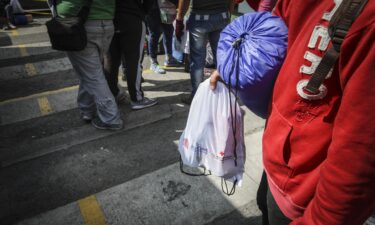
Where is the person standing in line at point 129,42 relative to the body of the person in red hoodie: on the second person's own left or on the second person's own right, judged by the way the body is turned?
on the second person's own right

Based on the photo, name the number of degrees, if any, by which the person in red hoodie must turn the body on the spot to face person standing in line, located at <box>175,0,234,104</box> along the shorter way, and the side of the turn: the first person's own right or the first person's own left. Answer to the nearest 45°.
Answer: approximately 90° to the first person's own right

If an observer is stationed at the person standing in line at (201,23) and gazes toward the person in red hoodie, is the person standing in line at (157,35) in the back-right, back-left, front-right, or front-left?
back-right

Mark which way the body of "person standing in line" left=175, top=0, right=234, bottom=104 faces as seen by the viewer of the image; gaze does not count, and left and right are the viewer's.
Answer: facing the viewer and to the left of the viewer

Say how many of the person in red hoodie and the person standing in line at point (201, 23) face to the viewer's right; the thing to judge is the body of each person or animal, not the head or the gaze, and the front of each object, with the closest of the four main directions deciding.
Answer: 0

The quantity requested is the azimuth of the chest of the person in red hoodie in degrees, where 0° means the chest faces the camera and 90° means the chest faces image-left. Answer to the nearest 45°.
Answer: approximately 45°

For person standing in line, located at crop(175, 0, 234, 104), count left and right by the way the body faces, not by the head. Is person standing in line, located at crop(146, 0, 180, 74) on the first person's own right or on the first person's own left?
on the first person's own right

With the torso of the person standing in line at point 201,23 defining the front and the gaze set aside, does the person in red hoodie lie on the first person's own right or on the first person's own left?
on the first person's own left

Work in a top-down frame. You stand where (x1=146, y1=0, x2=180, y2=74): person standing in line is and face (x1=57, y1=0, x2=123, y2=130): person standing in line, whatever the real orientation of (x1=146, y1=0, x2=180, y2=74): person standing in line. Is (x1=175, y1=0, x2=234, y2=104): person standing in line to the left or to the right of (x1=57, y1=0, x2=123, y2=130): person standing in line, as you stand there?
left

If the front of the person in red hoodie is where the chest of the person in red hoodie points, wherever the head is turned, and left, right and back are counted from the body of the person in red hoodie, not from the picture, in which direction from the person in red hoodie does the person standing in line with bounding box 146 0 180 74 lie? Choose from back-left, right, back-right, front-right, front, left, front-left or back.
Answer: right
